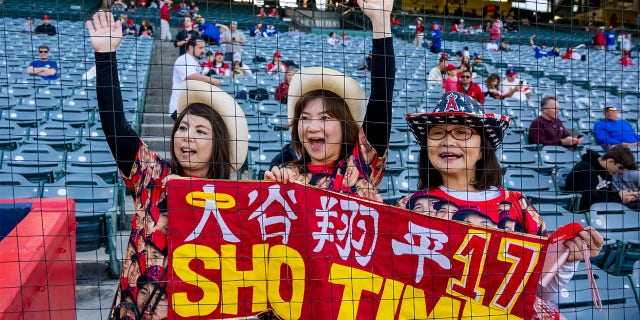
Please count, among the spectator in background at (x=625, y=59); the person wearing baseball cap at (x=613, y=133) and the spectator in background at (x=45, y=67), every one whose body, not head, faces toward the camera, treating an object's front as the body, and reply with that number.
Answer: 3

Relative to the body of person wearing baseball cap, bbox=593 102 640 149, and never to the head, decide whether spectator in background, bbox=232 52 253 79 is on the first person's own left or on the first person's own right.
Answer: on the first person's own right

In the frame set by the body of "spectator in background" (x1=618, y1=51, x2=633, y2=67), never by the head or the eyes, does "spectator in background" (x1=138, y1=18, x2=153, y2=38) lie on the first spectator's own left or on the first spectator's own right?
on the first spectator's own right

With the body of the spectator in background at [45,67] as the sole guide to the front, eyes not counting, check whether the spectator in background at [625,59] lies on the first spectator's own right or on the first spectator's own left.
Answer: on the first spectator's own left

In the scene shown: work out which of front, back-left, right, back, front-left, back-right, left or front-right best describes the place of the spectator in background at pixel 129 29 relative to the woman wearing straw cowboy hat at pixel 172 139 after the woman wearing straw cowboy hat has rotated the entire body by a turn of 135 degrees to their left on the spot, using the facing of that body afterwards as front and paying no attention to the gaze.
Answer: left

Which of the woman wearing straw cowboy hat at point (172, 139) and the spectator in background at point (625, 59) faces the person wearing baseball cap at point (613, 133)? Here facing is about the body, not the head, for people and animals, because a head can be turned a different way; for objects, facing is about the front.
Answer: the spectator in background

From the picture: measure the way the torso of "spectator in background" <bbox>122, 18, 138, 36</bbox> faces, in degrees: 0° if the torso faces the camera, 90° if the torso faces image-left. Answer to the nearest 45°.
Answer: approximately 0°

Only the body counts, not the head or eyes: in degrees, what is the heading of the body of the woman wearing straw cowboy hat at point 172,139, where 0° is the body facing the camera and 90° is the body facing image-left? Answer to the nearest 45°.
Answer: approximately 45°
